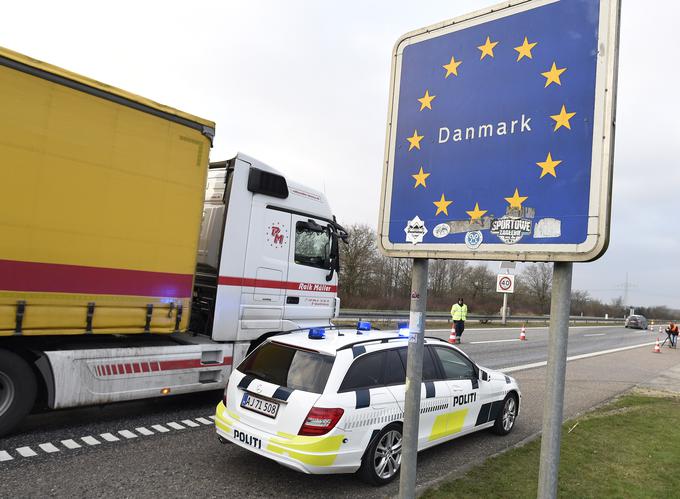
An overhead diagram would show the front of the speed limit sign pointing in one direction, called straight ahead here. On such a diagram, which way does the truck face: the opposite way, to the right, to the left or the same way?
the opposite way

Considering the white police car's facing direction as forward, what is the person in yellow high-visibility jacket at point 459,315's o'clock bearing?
The person in yellow high-visibility jacket is roughly at 11 o'clock from the white police car.

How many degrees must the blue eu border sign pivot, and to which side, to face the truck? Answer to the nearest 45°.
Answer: approximately 90° to its right

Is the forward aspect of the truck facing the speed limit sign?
yes

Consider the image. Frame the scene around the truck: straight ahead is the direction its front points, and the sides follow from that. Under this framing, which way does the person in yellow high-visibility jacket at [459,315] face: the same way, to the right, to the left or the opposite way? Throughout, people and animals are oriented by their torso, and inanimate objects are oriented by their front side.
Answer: the opposite way

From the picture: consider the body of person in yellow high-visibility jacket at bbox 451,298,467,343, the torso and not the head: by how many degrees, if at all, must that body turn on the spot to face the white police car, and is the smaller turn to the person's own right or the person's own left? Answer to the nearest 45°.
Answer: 0° — they already face it

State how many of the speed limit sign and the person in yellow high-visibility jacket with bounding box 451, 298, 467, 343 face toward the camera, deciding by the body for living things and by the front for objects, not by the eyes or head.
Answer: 2

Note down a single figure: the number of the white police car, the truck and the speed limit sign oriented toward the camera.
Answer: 1

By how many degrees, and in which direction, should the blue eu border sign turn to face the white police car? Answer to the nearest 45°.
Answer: approximately 90° to its right

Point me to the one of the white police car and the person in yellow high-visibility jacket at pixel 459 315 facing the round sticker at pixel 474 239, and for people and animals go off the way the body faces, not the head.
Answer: the person in yellow high-visibility jacket

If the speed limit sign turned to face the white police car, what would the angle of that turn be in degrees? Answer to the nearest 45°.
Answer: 0° — it already faces it

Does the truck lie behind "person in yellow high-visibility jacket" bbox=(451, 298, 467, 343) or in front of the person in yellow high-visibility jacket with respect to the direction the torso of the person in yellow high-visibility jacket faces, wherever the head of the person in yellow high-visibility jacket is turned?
in front

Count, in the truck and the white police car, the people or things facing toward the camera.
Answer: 0

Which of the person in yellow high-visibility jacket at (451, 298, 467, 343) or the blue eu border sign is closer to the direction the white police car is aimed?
the person in yellow high-visibility jacket

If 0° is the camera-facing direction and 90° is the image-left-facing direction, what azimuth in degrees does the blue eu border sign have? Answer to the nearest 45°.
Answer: approximately 45°

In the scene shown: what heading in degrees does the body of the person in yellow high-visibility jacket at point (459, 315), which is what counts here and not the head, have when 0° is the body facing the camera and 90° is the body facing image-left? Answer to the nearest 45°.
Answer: approximately 0°

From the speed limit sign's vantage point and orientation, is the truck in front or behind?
in front

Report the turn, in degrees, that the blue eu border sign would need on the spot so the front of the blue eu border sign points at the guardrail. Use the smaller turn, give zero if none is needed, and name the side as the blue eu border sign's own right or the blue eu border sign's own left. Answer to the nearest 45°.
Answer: approximately 135° to the blue eu border sign's own right

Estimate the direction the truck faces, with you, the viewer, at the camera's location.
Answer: facing away from the viewer and to the right of the viewer

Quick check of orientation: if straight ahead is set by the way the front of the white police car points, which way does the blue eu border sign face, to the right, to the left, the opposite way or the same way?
the opposite way
